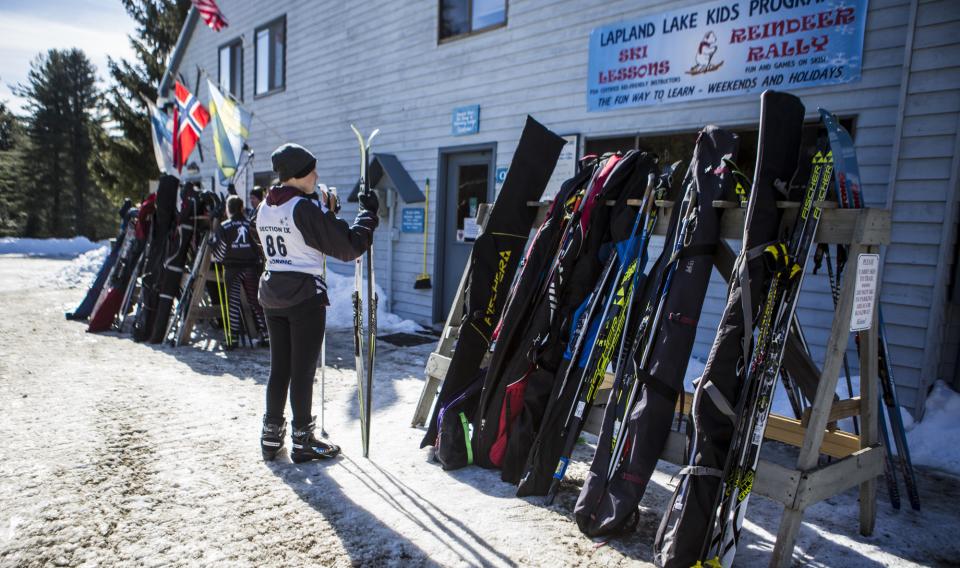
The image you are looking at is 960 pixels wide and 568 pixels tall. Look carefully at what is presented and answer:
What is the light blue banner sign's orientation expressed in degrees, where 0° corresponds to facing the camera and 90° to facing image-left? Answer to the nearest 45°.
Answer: approximately 45°

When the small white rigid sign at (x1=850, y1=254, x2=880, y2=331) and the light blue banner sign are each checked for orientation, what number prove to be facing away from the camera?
0

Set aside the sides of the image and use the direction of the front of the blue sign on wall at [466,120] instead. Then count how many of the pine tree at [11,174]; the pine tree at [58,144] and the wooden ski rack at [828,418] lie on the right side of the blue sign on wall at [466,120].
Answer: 2

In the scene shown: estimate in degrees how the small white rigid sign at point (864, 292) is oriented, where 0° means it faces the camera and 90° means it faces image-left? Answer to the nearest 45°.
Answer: approximately 0°

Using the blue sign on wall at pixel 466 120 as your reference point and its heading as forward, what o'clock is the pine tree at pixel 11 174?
The pine tree is roughly at 3 o'clock from the blue sign on wall.

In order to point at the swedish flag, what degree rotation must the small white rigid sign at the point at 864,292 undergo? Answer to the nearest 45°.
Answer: approximately 90° to its right

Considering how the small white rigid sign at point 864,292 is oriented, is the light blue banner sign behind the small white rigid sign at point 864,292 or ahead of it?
behind

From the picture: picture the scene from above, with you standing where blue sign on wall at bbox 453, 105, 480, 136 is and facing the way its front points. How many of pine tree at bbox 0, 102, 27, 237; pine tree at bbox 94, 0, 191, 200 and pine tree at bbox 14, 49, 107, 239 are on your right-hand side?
3

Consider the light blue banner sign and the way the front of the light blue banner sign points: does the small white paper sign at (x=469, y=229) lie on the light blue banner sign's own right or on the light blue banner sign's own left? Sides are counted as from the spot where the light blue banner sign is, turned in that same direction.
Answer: on the light blue banner sign's own right

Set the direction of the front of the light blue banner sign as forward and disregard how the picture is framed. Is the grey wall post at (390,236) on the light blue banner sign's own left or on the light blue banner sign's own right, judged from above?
on the light blue banner sign's own right

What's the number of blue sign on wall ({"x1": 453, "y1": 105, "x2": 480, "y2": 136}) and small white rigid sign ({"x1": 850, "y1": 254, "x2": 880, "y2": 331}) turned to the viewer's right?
0
